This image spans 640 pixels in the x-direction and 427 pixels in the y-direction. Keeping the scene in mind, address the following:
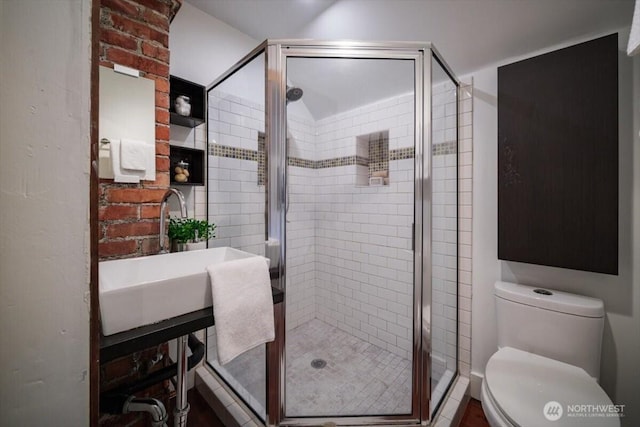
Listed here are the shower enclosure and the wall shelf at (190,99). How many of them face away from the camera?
0

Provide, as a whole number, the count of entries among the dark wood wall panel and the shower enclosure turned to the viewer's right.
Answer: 0

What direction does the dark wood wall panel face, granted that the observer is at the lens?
facing the viewer and to the left of the viewer

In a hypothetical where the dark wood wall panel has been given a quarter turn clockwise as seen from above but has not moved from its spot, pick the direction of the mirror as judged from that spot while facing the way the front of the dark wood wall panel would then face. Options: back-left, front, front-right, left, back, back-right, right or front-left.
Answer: left

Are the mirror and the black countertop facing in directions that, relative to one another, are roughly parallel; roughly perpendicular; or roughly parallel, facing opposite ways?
roughly parallel

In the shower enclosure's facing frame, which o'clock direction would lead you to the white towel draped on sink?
The white towel draped on sink is roughly at 1 o'clock from the shower enclosure.

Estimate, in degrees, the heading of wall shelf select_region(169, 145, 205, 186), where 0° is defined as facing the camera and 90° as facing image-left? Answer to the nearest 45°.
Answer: approximately 315°

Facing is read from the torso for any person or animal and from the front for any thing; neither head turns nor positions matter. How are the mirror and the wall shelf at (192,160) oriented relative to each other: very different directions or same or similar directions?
same or similar directions

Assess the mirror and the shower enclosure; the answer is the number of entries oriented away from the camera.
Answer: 0

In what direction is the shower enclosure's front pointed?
toward the camera

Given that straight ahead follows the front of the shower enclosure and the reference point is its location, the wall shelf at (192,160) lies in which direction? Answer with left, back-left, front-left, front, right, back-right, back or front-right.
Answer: right

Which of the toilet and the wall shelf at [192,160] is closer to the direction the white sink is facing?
the toilet

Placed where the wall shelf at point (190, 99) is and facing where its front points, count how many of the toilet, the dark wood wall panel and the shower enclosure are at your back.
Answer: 0

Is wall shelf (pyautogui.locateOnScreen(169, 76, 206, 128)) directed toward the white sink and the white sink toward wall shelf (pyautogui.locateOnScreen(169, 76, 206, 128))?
no

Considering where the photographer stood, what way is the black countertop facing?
facing the viewer and to the right of the viewer
